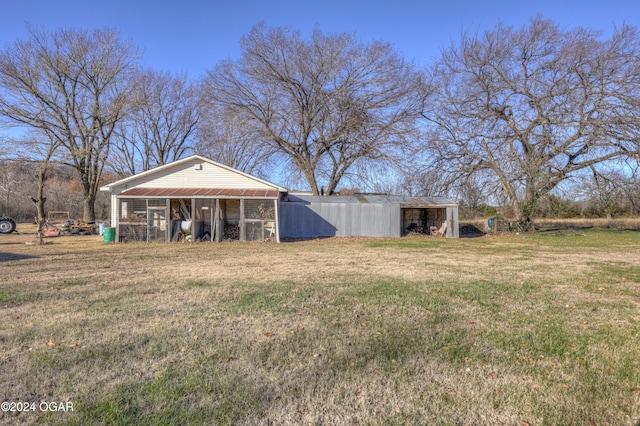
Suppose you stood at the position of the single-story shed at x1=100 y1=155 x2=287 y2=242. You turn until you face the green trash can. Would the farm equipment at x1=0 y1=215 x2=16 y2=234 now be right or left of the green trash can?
right

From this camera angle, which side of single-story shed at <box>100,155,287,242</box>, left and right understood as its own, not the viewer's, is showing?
front

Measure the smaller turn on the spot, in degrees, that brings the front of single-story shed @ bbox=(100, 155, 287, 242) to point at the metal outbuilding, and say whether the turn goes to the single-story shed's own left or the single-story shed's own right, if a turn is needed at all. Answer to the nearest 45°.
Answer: approximately 90° to the single-story shed's own left

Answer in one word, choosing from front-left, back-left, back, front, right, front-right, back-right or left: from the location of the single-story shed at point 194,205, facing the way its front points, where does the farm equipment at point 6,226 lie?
back-right

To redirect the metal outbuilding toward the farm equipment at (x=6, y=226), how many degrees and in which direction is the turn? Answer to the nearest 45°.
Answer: approximately 90° to its right

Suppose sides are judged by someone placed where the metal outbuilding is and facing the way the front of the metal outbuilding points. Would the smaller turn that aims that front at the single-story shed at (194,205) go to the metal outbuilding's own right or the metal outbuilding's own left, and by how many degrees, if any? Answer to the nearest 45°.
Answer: approximately 45° to the metal outbuilding's own right

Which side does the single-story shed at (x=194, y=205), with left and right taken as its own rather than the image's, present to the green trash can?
right

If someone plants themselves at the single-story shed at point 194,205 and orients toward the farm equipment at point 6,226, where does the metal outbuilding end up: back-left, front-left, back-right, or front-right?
back-right

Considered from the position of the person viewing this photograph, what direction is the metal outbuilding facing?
facing the viewer

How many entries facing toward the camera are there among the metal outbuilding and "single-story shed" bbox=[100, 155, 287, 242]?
2

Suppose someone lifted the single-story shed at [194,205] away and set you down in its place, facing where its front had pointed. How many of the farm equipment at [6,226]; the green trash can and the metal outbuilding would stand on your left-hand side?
1

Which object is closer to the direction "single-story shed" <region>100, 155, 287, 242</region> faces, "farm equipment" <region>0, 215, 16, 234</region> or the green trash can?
the green trash can
